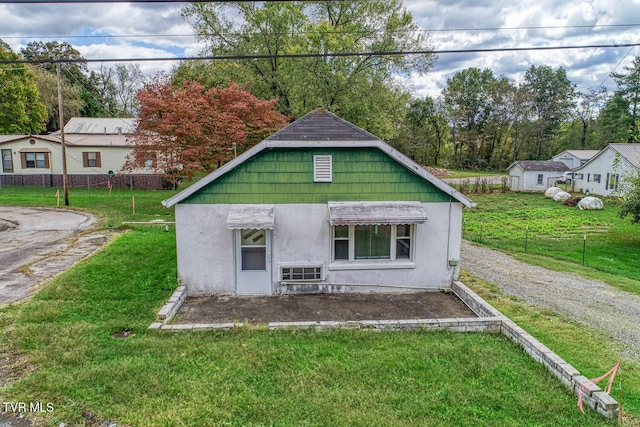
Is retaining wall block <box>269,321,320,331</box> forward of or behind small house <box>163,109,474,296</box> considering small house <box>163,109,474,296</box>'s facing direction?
forward

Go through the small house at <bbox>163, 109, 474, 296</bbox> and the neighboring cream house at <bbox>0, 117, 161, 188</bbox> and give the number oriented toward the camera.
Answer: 2

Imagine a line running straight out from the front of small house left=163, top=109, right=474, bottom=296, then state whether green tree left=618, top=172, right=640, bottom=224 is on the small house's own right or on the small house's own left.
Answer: on the small house's own left

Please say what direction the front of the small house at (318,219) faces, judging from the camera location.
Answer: facing the viewer

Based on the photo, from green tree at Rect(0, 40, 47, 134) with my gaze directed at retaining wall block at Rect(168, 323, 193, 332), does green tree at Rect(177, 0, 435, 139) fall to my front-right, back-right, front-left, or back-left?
front-left

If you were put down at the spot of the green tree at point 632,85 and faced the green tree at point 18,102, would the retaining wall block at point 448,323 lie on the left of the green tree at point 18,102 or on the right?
left

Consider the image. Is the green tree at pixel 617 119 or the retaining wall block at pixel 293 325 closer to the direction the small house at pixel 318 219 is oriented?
the retaining wall block

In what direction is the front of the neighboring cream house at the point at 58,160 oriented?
toward the camera

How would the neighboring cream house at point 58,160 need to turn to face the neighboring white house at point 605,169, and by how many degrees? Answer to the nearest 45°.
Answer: approximately 45° to its left

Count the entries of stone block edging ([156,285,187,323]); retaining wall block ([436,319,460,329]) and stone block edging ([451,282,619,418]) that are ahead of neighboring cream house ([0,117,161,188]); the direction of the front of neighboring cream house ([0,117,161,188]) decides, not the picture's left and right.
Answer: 3

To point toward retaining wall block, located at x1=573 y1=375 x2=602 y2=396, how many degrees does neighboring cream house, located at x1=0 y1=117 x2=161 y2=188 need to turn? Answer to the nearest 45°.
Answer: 0° — it already faces it

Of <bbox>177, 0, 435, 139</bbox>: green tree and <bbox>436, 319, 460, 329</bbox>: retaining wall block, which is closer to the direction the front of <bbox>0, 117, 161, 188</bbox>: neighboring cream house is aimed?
the retaining wall block

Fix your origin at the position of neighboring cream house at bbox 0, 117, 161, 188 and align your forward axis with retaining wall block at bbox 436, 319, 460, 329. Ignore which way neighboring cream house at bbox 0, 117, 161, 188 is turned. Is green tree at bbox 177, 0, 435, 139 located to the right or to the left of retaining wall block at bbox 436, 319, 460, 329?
left

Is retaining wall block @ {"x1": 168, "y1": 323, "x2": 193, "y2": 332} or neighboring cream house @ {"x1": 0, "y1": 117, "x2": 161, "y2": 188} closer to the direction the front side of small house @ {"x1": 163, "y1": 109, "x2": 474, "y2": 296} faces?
the retaining wall block

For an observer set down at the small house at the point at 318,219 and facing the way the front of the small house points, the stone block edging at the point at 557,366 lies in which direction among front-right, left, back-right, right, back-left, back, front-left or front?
front-left

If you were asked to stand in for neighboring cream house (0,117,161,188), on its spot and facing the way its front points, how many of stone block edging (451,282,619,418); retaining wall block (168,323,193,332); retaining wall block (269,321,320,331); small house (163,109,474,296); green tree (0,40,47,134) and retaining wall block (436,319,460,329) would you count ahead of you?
5

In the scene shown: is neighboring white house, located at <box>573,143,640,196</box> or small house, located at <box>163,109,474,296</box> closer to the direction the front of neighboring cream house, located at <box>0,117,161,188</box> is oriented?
the small house

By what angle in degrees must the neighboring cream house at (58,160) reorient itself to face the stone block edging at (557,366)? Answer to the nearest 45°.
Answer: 0° — it already faces it

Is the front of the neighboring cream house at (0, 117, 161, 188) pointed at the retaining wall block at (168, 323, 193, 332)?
yes

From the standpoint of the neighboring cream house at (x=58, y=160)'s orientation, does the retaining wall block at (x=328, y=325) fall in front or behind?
in front
